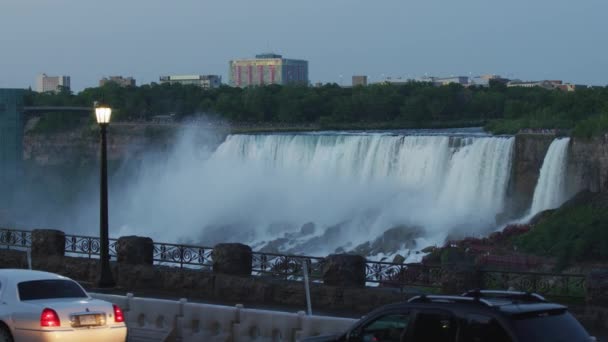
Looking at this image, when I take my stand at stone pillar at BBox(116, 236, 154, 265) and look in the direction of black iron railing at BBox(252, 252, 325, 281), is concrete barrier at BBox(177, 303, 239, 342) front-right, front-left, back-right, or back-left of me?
front-right

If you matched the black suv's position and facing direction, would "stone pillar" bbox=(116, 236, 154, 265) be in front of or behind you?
in front

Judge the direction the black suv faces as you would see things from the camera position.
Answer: facing away from the viewer and to the left of the viewer

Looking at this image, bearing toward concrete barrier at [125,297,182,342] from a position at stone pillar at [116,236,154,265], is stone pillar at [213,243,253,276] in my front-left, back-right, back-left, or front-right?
front-left

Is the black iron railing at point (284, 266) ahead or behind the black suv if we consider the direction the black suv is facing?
ahead

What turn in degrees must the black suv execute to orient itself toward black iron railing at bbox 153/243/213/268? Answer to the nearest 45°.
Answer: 0° — it already faces it

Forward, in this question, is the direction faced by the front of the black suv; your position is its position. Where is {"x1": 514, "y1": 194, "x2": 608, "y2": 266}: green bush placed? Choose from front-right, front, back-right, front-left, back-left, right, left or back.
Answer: front-right

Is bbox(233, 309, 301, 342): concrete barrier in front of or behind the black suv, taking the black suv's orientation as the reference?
in front

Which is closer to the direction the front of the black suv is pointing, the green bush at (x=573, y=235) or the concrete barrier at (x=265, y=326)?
the concrete barrier

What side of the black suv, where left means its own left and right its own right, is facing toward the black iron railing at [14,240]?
front

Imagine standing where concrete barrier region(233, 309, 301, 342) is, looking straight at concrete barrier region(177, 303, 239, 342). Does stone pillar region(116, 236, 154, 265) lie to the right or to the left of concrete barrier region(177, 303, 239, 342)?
right

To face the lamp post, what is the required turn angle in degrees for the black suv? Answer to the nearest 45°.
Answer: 0° — it already faces it
